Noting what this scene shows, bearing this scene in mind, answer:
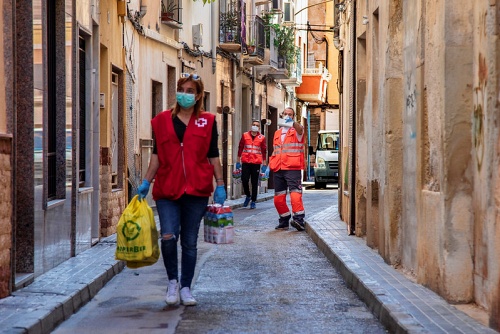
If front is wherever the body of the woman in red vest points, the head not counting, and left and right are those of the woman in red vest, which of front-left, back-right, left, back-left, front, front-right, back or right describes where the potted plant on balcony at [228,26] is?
back

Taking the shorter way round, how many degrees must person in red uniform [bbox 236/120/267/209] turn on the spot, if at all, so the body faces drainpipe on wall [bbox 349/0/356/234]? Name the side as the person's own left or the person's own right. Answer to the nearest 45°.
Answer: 0° — they already face it

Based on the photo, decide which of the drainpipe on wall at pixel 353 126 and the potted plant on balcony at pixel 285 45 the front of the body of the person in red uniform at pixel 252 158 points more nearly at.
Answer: the drainpipe on wall

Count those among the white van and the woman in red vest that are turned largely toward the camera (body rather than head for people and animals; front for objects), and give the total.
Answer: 2

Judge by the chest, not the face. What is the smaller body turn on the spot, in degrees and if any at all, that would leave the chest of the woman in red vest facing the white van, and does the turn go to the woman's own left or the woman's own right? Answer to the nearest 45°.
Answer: approximately 180°

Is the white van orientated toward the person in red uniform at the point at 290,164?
yes

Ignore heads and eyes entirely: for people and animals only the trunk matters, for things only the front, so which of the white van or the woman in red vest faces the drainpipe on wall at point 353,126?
the white van

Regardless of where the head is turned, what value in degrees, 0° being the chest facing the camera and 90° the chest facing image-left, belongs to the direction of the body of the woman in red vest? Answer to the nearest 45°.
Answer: approximately 0°

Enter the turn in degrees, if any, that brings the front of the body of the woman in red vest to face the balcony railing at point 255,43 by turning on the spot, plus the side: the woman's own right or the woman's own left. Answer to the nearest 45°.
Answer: approximately 180°

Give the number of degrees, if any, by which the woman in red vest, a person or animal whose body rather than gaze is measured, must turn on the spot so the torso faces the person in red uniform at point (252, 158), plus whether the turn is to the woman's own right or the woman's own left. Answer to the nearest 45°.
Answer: approximately 180°
